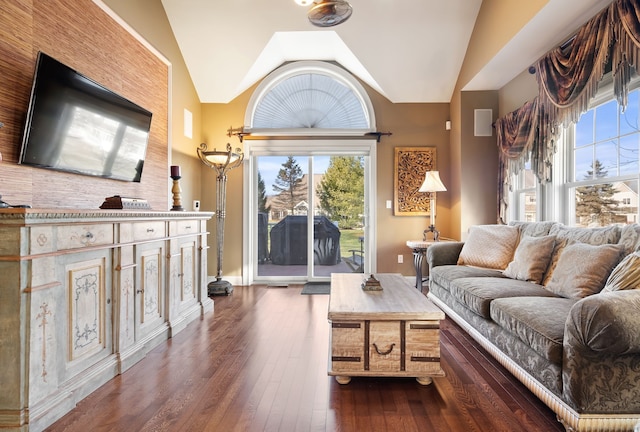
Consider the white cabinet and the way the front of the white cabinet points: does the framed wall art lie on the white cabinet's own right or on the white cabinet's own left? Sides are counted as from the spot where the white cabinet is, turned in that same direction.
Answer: on the white cabinet's own left

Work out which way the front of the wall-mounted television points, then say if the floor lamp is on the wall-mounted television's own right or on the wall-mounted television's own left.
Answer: on the wall-mounted television's own left

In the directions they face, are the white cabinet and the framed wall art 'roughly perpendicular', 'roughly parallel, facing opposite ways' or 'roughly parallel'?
roughly perpendicular

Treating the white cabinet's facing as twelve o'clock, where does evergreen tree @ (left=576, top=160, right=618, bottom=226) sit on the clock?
The evergreen tree is roughly at 11 o'clock from the white cabinet.

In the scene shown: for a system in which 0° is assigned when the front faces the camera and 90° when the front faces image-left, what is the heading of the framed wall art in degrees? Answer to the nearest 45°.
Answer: approximately 0°

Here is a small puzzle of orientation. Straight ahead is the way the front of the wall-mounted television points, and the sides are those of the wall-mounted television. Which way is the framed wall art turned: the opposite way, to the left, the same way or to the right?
to the right

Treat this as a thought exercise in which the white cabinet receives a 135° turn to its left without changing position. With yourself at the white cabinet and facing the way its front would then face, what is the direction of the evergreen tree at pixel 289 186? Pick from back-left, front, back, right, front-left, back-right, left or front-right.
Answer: front-right

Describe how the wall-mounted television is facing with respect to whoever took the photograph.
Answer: facing the viewer and to the right of the viewer

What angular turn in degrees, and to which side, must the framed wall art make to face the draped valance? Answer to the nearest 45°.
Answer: approximately 45° to its left

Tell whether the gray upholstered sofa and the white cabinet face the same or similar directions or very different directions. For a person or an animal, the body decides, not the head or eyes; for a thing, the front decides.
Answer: very different directions

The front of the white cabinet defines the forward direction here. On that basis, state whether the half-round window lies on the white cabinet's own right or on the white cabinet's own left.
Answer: on the white cabinet's own left

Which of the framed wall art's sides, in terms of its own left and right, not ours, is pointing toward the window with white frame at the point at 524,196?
left

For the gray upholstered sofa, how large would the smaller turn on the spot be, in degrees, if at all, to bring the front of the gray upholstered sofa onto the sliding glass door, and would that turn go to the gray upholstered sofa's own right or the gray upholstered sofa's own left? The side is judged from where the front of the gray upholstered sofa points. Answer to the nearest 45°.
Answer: approximately 90° to the gray upholstered sofa's own right
